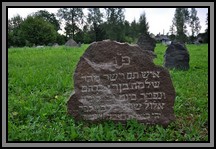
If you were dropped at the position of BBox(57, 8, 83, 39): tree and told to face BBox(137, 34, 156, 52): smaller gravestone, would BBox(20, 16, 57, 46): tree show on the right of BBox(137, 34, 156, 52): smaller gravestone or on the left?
right

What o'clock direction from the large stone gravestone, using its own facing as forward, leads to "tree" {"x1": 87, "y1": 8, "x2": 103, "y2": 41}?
The tree is roughly at 6 o'clock from the large stone gravestone.

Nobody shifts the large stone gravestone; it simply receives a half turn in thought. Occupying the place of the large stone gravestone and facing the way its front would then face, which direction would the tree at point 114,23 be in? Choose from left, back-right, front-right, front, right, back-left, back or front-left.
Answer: front

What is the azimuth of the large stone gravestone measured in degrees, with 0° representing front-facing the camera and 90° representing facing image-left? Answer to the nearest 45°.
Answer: approximately 0°

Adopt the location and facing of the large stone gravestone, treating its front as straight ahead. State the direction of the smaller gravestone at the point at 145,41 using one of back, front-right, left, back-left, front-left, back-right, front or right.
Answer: back

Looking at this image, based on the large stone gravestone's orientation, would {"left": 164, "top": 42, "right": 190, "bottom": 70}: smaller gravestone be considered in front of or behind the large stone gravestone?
behind

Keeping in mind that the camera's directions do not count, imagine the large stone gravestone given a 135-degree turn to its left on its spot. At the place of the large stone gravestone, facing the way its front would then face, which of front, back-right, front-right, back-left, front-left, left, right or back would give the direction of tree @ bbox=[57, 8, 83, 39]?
front-left

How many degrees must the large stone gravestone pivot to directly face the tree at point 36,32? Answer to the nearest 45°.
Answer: approximately 180°
